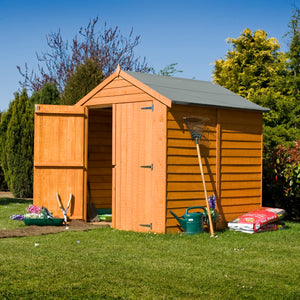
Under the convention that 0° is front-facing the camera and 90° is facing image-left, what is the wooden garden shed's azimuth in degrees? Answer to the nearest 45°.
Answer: approximately 45°

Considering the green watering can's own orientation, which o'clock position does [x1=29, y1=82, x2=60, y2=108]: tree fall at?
The tree is roughly at 2 o'clock from the green watering can.

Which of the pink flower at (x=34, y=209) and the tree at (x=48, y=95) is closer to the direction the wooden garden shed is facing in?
the pink flower

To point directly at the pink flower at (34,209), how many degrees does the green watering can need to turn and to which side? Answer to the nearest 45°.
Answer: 0° — it already faces it

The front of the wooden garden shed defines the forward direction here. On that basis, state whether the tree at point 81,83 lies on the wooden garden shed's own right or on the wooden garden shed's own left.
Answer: on the wooden garden shed's own right

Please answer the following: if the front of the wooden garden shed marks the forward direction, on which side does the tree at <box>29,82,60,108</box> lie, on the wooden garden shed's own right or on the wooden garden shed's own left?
on the wooden garden shed's own right

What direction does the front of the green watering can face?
to the viewer's left

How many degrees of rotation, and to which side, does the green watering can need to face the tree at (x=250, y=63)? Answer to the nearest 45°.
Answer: approximately 90° to its right
